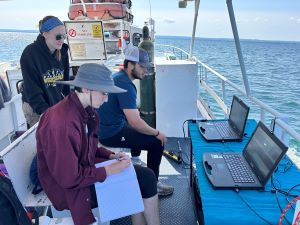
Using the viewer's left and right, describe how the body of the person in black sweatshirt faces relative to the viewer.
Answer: facing the viewer and to the right of the viewer

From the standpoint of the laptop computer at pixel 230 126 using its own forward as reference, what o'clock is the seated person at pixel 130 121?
The seated person is roughly at 12 o'clock from the laptop computer.

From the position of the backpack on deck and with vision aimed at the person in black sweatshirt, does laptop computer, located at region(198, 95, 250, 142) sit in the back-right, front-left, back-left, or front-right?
front-right

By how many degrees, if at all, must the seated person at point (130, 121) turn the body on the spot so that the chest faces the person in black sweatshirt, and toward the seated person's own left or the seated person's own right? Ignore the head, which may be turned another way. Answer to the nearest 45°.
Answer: approximately 180°

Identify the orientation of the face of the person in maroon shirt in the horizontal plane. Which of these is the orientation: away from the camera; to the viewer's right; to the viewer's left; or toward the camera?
to the viewer's right

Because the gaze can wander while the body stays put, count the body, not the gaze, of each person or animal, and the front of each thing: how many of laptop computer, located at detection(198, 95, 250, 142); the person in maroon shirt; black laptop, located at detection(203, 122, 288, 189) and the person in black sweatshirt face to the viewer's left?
2

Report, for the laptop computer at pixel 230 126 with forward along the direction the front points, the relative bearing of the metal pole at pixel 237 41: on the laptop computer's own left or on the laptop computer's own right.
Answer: on the laptop computer's own right

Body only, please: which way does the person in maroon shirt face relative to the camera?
to the viewer's right

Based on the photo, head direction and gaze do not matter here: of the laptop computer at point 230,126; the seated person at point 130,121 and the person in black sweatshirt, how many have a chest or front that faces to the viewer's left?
1

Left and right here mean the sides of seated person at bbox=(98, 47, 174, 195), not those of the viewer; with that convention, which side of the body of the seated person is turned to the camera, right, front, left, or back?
right

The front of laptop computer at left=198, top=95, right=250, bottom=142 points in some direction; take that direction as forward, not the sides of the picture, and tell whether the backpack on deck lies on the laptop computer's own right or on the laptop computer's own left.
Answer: on the laptop computer's own left

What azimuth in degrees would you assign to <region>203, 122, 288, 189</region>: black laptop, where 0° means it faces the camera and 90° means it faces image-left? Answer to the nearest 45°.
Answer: approximately 90°

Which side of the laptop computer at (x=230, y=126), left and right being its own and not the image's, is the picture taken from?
left
